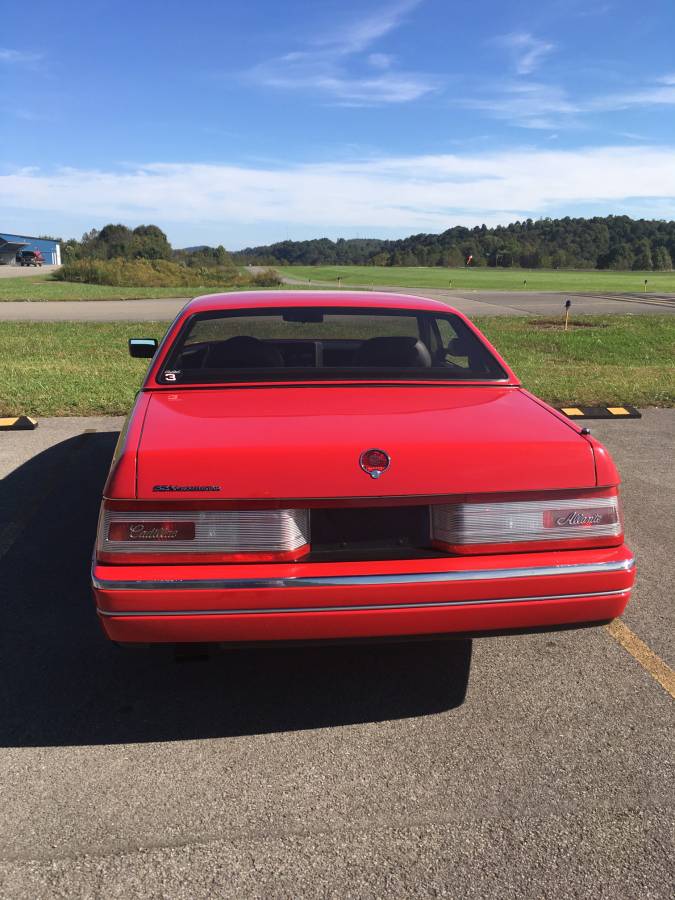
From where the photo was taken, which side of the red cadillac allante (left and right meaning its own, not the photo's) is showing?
back

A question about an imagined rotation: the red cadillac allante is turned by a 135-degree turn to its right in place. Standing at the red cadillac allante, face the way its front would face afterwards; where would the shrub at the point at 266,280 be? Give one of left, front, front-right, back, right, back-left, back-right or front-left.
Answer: back-left

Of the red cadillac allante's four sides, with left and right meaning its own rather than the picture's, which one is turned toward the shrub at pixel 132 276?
front

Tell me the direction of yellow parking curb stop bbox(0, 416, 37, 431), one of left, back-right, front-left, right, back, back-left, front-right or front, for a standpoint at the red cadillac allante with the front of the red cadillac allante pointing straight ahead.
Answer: front-left

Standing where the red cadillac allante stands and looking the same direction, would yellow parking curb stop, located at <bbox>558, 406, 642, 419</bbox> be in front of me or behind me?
in front
